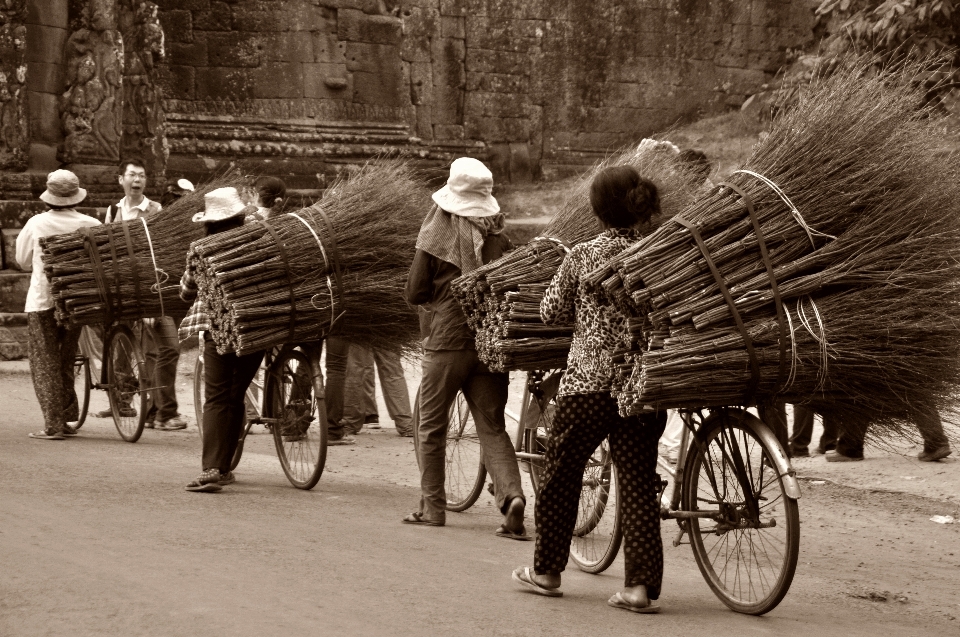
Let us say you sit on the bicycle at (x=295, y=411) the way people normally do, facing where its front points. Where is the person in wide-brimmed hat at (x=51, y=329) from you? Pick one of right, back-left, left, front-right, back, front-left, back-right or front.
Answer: front

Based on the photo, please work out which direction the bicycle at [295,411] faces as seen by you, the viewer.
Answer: facing away from the viewer and to the left of the viewer

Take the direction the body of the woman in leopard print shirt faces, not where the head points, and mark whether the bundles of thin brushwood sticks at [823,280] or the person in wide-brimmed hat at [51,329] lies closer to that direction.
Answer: the person in wide-brimmed hat

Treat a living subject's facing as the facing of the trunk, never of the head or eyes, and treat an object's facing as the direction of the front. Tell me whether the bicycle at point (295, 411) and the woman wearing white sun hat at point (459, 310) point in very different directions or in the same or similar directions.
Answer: same or similar directions

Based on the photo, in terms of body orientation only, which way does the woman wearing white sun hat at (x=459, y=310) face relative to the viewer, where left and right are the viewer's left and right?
facing away from the viewer and to the left of the viewer

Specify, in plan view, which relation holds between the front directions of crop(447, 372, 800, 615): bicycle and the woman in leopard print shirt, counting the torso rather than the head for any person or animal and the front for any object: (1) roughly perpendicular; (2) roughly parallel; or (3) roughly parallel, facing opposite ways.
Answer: roughly parallel

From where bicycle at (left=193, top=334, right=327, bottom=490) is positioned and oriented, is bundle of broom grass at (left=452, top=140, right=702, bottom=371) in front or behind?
behind

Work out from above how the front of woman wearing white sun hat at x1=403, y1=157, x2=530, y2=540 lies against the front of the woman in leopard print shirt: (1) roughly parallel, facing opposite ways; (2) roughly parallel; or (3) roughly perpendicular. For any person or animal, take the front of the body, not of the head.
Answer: roughly parallel

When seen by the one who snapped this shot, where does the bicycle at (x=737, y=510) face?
facing away from the viewer and to the left of the viewer

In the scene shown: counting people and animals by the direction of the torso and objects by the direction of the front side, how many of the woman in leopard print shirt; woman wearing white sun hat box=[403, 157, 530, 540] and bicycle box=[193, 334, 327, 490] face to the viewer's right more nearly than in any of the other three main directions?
0

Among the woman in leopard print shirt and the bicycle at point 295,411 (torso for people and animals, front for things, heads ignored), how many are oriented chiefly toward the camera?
0

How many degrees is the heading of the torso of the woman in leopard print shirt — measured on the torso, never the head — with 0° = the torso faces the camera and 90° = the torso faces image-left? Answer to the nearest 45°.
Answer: approximately 135°

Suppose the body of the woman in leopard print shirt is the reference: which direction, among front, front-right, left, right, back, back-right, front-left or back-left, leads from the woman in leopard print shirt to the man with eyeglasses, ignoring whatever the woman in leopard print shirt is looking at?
front
